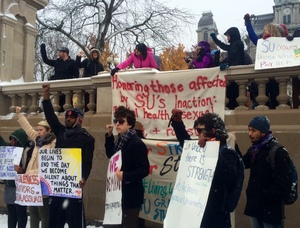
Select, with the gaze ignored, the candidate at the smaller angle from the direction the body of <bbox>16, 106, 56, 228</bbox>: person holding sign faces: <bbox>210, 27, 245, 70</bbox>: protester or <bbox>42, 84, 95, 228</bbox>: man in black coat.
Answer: the man in black coat

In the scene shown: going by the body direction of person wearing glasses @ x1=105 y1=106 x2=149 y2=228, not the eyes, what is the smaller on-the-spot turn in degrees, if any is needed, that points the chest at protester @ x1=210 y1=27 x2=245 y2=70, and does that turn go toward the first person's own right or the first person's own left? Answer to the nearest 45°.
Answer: approximately 180°

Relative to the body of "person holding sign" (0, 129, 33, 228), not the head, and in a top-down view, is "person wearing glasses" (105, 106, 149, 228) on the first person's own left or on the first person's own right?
on the first person's own left

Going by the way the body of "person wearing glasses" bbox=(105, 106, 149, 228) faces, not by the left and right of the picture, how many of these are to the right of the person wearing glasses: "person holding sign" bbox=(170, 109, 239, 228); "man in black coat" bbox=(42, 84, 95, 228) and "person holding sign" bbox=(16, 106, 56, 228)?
2

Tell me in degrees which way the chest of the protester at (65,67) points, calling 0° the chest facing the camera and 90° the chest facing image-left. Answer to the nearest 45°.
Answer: approximately 45°

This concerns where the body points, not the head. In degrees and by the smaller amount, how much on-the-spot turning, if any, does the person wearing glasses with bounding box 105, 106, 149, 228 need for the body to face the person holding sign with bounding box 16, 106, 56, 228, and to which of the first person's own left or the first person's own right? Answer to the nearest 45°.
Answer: approximately 90° to the first person's own right
